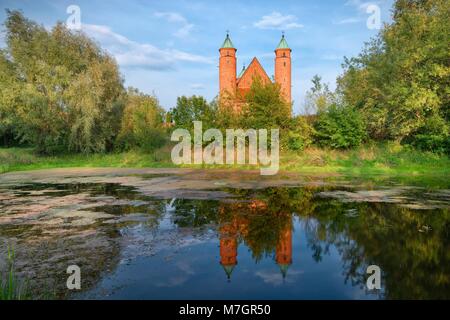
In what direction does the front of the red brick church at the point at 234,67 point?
toward the camera

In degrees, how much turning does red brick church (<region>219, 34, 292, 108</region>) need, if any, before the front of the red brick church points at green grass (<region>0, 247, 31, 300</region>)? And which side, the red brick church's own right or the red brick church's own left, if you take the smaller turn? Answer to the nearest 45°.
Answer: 0° — it already faces it

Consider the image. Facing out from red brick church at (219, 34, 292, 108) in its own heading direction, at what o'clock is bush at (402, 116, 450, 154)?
The bush is roughly at 11 o'clock from the red brick church.

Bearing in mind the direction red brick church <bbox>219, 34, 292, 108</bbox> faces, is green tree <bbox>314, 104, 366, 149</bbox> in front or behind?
in front

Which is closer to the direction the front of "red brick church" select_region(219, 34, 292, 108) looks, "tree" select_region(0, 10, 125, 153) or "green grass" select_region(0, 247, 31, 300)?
the green grass

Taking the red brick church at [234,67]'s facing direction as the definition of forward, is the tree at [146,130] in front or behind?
in front

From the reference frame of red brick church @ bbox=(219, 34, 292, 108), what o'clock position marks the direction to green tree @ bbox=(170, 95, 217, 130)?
The green tree is roughly at 2 o'clock from the red brick church.

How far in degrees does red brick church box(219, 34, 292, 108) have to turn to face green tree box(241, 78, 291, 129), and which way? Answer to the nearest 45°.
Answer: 0° — it already faces it

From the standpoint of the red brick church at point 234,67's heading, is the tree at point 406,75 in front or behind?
in front
